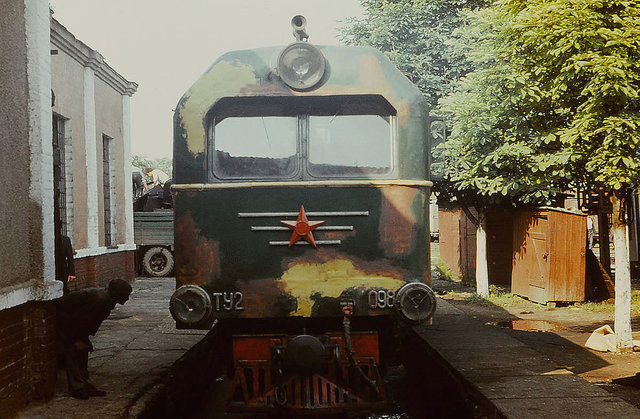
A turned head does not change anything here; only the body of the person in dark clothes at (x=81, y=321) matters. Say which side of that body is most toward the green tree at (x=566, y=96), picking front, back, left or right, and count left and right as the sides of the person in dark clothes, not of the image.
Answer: front

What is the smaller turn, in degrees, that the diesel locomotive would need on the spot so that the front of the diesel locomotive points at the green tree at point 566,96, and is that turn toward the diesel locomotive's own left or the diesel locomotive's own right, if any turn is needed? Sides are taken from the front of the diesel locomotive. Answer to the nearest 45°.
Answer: approximately 135° to the diesel locomotive's own left

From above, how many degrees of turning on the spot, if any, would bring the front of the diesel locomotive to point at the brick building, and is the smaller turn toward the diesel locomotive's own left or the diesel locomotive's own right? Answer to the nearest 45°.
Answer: approximately 90° to the diesel locomotive's own right

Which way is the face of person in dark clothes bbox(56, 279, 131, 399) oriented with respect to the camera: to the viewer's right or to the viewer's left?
to the viewer's right

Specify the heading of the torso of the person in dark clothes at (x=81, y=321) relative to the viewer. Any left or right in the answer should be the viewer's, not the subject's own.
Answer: facing to the right of the viewer

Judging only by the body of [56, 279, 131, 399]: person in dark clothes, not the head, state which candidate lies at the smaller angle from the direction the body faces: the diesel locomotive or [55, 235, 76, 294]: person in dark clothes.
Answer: the diesel locomotive

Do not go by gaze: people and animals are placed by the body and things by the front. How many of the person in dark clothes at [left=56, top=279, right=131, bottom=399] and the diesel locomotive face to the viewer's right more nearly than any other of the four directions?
1

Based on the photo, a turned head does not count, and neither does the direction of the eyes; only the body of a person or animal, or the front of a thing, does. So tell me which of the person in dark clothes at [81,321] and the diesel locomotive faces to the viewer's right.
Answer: the person in dark clothes

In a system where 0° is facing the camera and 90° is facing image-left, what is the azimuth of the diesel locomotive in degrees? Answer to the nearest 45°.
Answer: approximately 0°

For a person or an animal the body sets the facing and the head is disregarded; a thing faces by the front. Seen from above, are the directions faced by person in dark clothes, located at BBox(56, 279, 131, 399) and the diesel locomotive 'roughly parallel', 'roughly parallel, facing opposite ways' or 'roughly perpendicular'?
roughly perpendicular

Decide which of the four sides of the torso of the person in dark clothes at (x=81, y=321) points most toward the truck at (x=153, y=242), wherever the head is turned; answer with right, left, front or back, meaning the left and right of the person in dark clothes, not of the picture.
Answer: left
